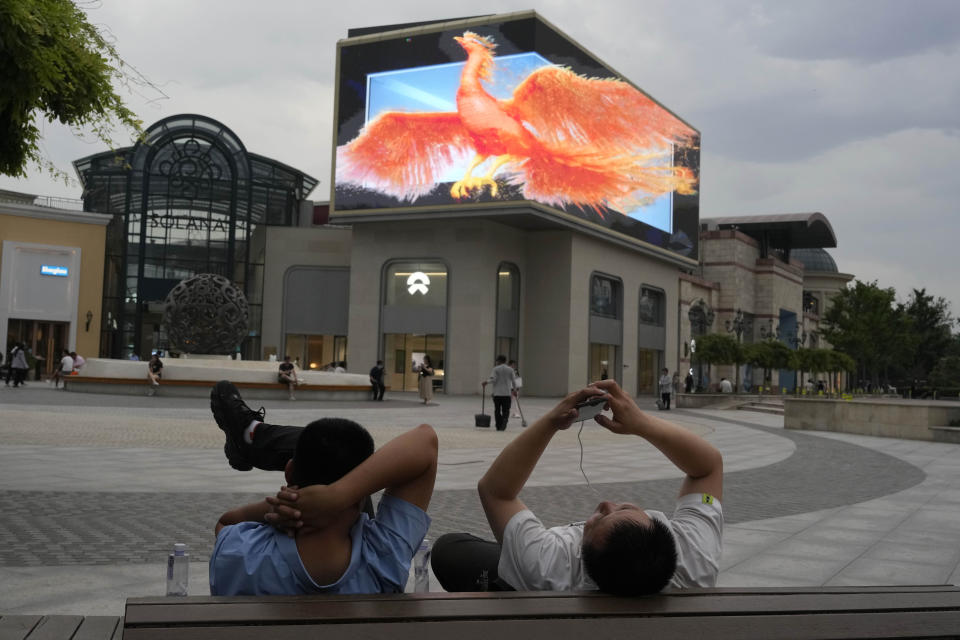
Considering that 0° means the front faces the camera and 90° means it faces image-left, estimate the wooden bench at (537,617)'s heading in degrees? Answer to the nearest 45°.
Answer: approximately 180°

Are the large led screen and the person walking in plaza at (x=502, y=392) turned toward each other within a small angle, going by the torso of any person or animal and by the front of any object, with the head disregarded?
yes

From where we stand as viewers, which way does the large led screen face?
facing the viewer

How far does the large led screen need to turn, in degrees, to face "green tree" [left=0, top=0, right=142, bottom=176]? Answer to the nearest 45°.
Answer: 0° — it already faces it

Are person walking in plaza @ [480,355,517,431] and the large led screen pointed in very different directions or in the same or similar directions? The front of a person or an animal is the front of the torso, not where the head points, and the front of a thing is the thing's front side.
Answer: very different directions

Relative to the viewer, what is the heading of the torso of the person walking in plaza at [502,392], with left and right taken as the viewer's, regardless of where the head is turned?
facing away from the viewer

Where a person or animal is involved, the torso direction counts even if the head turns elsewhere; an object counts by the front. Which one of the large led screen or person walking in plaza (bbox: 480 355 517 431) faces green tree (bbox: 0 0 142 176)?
the large led screen

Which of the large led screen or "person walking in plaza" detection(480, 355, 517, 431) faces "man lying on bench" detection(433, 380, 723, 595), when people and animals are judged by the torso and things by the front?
the large led screen

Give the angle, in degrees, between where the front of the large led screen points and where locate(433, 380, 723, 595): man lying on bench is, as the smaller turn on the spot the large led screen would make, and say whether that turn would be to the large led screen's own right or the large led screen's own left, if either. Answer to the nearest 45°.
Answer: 0° — it already faces them

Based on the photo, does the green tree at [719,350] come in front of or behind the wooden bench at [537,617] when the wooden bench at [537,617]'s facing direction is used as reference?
in front

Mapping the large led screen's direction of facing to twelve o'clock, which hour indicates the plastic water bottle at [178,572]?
The plastic water bottle is roughly at 12 o'clock from the large led screen.

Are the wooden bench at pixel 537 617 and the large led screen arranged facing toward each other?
yes
